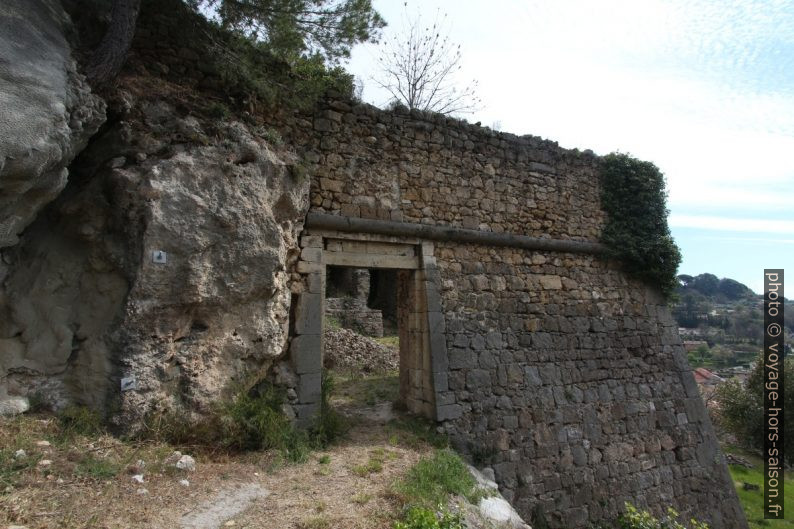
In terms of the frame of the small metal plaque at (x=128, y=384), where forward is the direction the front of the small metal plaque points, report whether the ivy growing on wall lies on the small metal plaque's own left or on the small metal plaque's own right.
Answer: on the small metal plaque's own left

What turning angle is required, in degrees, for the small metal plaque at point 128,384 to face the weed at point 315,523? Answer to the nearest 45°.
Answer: approximately 45° to its left

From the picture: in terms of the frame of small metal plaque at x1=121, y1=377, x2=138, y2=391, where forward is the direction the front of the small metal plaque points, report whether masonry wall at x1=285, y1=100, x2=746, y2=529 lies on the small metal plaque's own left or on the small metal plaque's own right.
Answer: on the small metal plaque's own left

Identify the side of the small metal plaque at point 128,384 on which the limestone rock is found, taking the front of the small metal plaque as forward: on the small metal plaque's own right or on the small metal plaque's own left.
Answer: on the small metal plaque's own right

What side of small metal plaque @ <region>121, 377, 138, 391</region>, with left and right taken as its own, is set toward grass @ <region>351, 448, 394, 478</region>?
left

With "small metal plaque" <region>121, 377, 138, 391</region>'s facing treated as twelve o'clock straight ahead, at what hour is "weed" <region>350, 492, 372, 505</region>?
The weed is roughly at 10 o'clock from the small metal plaque.

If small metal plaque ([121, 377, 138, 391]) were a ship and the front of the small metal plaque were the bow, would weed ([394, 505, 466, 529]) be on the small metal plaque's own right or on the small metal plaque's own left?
on the small metal plaque's own left

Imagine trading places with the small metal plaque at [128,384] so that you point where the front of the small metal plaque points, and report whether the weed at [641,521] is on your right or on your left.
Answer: on your left

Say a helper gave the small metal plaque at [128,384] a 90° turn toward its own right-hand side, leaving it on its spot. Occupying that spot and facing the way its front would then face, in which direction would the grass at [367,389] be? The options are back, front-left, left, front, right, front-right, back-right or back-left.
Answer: back-right
